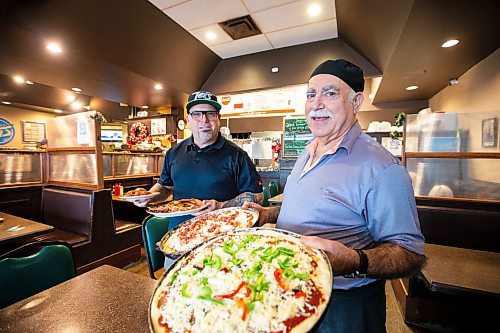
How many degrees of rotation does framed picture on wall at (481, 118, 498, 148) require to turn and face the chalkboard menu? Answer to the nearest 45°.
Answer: approximately 45° to its right

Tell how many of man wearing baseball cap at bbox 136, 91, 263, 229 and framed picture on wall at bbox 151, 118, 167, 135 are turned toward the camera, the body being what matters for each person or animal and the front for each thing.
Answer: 2

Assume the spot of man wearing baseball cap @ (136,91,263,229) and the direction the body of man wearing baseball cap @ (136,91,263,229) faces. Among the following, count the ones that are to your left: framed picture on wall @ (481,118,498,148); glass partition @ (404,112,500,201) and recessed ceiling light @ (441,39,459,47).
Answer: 3

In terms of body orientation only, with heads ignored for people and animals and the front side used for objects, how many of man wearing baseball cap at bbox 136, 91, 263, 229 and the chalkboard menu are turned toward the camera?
2

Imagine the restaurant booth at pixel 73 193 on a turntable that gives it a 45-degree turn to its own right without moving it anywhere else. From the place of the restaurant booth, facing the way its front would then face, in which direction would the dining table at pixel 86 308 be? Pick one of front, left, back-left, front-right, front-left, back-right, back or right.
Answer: left

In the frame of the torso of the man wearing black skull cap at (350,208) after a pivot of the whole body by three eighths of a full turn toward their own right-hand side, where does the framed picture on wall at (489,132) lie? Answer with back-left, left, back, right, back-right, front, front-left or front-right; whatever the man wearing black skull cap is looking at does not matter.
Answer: front-right

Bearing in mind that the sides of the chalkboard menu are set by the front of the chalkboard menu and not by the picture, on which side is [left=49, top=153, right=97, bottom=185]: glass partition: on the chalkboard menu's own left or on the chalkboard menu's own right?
on the chalkboard menu's own right

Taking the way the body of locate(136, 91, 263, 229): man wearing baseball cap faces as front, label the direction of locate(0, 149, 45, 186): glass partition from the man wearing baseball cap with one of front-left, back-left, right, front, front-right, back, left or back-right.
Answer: back-right

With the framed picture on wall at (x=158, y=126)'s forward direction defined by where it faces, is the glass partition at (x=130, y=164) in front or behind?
in front

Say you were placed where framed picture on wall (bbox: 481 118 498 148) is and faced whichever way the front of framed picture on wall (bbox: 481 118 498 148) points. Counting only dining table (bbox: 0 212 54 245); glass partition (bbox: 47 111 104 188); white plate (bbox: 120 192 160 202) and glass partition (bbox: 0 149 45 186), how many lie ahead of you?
4

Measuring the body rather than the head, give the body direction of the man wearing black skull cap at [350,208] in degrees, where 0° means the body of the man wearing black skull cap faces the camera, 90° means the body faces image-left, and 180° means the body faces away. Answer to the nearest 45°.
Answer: approximately 45°
